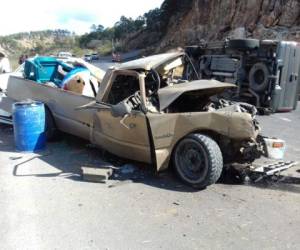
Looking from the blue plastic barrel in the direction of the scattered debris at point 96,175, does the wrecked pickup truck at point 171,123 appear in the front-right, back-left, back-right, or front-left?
front-left

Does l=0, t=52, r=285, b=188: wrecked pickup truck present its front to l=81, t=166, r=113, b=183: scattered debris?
no

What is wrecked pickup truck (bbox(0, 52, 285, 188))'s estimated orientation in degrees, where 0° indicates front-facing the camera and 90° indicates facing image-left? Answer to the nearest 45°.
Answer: approximately 315°

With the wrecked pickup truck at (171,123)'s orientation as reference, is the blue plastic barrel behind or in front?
behind
